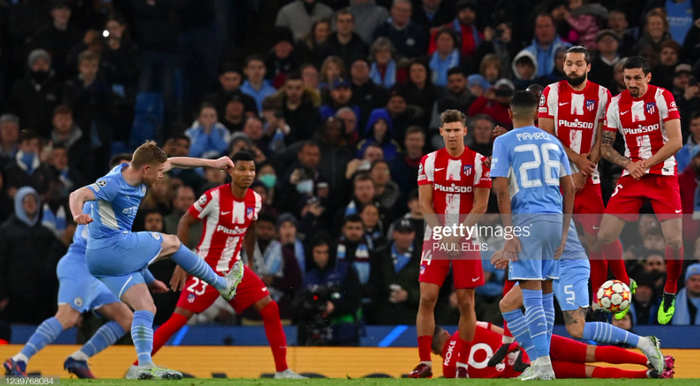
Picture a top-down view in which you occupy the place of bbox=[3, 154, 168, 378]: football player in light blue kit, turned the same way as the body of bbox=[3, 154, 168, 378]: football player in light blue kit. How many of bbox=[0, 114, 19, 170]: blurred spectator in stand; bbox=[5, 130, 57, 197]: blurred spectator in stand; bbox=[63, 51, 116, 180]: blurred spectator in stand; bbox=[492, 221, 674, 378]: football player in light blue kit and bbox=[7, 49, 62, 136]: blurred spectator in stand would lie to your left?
4

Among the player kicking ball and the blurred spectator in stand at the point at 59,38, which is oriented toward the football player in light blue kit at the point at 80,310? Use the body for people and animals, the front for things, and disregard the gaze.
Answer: the blurred spectator in stand

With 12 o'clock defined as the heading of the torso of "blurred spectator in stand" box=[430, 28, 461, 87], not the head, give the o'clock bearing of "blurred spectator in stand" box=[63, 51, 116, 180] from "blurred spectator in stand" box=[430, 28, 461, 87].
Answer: "blurred spectator in stand" box=[63, 51, 116, 180] is roughly at 3 o'clock from "blurred spectator in stand" box=[430, 28, 461, 87].

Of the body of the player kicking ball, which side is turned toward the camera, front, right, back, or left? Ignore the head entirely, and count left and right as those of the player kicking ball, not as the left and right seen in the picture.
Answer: right

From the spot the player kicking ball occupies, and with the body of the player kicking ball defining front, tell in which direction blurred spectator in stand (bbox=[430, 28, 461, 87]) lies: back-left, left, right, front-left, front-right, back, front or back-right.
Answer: front-left

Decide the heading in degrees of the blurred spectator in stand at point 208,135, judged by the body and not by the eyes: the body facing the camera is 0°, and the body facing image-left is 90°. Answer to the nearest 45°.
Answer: approximately 0°

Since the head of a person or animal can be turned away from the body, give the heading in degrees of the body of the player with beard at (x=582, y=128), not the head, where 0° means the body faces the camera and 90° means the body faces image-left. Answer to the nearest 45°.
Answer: approximately 0°

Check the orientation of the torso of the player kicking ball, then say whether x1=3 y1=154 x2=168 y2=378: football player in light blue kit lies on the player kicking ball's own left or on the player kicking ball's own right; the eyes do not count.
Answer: on the player kicking ball's own left

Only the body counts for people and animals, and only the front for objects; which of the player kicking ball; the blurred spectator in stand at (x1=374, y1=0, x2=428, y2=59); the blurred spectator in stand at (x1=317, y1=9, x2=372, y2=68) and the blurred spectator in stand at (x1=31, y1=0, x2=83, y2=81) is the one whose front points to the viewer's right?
the player kicking ball
